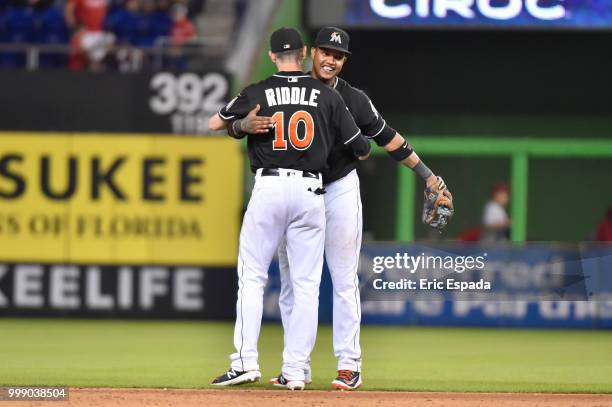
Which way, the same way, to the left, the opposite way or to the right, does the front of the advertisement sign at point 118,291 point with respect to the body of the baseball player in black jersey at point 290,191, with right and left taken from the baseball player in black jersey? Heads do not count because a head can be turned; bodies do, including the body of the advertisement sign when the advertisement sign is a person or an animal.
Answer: the opposite way

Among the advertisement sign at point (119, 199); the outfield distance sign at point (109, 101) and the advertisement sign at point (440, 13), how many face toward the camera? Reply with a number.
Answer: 3

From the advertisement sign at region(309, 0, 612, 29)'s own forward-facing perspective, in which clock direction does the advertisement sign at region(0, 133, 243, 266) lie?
the advertisement sign at region(0, 133, 243, 266) is roughly at 3 o'clock from the advertisement sign at region(309, 0, 612, 29).

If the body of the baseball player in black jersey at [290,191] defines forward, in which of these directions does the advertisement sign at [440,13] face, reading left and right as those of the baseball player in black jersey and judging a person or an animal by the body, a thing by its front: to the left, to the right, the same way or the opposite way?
the opposite way

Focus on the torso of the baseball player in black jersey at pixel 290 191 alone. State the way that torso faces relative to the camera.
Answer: away from the camera

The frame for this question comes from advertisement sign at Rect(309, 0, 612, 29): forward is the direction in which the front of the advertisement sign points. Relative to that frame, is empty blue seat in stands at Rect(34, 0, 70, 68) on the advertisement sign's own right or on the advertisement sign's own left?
on the advertisement sign's own right

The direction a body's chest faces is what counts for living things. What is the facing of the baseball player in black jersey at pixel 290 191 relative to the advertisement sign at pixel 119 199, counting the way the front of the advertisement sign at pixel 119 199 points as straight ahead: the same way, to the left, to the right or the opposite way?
the opposite way

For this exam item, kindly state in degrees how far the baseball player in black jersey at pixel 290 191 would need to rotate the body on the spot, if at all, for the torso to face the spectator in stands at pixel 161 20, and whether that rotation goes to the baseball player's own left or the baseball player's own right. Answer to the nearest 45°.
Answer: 0° — they already face them
